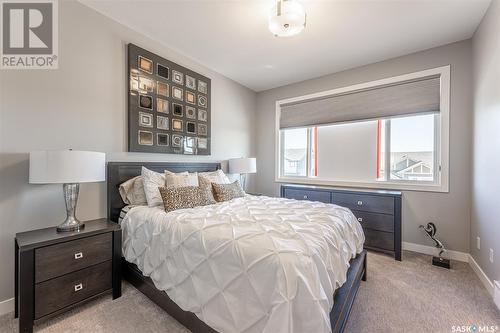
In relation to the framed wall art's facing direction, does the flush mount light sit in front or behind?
in front

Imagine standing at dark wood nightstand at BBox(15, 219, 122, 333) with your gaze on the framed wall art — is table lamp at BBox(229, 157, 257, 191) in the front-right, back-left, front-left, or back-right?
front-right

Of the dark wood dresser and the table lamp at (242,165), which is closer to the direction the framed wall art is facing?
the dark wood dresser

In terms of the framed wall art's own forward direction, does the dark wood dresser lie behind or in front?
in front

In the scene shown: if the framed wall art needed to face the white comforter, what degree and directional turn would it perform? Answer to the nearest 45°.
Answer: approximately 45° to its right

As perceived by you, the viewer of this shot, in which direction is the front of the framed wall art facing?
facing the viewer and to the right of the viewer

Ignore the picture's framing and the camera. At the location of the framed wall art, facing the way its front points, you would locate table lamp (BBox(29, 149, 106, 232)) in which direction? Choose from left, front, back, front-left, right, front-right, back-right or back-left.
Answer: right

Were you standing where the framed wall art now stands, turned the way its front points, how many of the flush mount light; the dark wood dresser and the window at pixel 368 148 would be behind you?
0
